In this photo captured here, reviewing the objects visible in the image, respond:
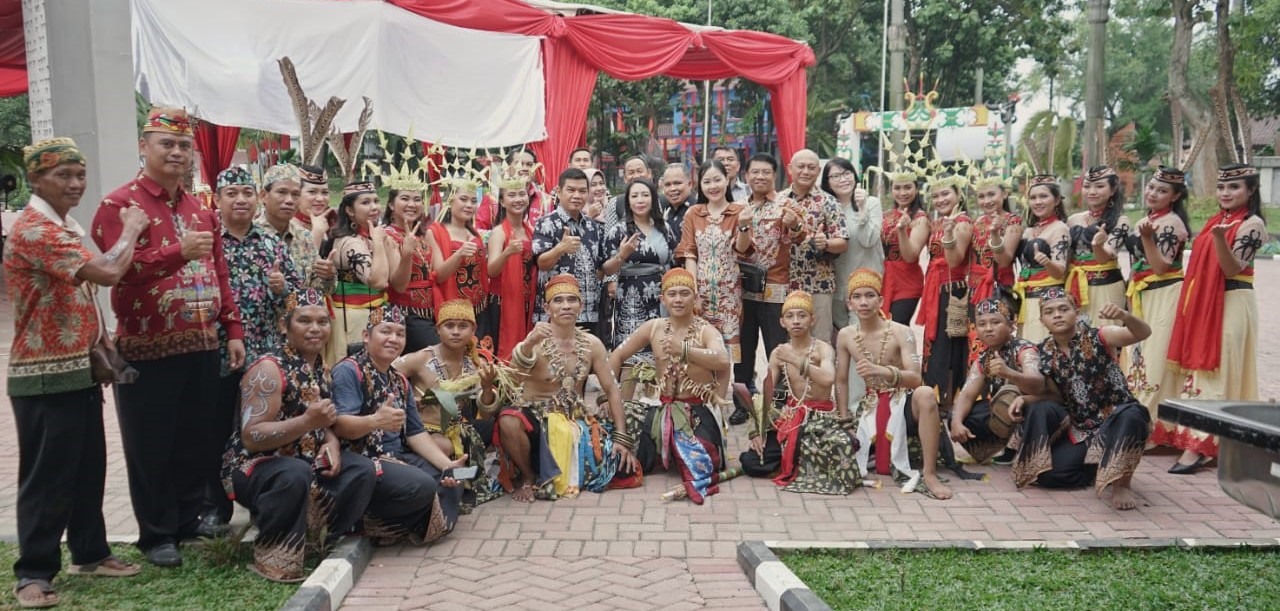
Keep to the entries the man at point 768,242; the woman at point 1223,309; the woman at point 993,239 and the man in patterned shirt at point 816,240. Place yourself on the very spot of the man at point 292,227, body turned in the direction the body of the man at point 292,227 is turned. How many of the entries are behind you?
0

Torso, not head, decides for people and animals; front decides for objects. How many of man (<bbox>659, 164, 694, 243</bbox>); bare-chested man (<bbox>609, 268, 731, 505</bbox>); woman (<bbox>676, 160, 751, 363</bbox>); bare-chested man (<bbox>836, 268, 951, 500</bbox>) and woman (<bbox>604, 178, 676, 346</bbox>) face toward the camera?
5

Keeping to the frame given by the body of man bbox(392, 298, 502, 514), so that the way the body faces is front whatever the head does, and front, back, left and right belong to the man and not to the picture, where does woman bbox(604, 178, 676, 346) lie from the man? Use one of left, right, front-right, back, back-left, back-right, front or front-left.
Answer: back-left

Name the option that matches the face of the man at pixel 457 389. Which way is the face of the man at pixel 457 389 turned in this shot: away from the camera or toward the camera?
toward the camera

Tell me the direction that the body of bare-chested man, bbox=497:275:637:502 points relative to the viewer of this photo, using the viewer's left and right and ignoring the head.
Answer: facing the viewer

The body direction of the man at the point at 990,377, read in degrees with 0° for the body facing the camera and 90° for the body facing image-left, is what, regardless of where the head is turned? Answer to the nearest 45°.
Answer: approximately 45°

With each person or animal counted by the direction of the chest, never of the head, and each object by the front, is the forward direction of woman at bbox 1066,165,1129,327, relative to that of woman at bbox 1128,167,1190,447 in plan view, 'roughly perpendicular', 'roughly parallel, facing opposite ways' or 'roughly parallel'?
roughly parallel

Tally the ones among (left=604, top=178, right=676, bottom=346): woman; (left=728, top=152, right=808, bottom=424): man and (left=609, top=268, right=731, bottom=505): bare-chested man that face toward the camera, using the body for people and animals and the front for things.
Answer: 3

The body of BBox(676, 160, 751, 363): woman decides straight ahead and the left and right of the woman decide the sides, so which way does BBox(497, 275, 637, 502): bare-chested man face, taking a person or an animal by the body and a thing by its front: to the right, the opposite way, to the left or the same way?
the same way

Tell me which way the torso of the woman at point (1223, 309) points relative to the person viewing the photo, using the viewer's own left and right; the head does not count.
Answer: facing the viewer and to the left of the viewer

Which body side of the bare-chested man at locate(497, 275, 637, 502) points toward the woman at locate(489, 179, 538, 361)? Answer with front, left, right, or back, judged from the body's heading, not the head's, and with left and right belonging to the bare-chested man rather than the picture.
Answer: back

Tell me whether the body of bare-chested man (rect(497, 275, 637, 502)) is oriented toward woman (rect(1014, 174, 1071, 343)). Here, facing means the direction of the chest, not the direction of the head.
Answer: no

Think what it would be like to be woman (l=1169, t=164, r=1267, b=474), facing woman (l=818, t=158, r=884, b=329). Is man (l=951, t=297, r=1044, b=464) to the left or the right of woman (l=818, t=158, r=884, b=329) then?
left

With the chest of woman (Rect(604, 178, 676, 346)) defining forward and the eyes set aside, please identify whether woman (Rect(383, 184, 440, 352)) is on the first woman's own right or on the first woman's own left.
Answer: on the first woman's own right

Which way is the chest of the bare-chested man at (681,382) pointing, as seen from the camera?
toward the camera

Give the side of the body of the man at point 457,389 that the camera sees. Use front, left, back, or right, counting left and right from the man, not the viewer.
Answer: front

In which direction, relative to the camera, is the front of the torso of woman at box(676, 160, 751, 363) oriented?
toward the camera

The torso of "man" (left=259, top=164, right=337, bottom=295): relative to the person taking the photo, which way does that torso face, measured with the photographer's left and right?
facing the viewer and to the right of the viewer
